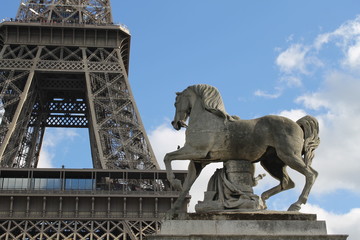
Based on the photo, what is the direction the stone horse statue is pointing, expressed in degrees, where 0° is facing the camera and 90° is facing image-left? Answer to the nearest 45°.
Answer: approximately 90°

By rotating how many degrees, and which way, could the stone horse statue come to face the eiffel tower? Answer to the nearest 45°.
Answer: approximately 90° to its right
